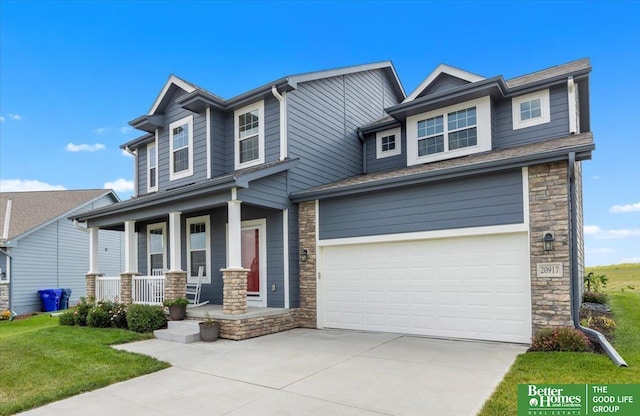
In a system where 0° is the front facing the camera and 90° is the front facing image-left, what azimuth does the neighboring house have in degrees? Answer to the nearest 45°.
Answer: approximately 45°

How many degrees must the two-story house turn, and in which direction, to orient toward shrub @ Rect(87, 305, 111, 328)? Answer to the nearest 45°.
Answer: approximately 45° to its right

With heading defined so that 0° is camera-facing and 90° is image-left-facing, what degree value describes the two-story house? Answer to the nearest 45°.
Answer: approximately 45°

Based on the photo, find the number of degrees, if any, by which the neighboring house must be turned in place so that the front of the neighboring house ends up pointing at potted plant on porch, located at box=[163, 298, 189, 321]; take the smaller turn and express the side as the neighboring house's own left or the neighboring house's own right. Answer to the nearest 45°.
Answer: approximately 45° to the neighboring house's own left

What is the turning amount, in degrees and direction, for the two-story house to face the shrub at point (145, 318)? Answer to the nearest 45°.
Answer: approximately 45° to its right

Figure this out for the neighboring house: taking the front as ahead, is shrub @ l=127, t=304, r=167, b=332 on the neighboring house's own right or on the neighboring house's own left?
on the neighboring house's own left
